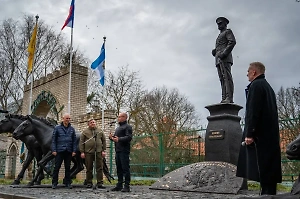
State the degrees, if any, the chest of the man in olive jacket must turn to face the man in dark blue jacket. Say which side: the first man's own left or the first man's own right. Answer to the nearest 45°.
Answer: approximately 90° to the first man's own right

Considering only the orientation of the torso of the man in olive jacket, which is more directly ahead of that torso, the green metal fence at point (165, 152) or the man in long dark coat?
the man in long dark coat

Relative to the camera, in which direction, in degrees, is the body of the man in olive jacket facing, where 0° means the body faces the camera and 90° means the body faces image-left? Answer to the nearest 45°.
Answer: approximately 0°

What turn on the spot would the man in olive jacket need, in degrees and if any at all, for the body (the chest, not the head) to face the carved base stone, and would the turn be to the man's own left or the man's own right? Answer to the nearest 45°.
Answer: approximately 45° to the man's own left

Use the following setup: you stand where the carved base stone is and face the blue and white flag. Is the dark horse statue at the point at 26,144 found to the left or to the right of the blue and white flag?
left

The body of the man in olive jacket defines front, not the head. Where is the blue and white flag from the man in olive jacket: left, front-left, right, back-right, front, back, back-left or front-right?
back

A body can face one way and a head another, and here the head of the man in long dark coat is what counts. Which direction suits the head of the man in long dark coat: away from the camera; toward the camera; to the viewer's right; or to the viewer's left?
to the viewer's left

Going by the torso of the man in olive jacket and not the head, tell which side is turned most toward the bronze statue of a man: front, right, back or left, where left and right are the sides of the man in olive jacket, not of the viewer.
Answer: left
